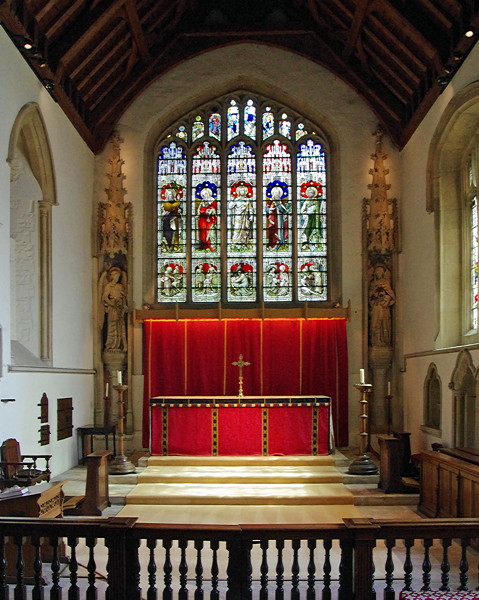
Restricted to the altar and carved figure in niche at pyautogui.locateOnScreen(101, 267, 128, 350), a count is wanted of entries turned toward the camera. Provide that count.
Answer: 2

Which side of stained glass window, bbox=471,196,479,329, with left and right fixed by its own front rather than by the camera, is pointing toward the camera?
left

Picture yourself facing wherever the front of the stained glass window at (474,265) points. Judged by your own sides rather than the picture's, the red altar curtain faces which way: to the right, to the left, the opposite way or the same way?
to the left

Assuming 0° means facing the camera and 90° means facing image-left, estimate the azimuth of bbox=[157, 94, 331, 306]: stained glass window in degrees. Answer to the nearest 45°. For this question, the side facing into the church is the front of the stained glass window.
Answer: approximately 0°

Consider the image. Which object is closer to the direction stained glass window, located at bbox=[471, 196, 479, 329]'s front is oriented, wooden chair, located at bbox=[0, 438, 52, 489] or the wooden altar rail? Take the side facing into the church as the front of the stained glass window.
the wooden chair

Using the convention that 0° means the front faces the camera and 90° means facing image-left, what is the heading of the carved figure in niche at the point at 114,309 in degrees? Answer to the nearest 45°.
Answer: approximately 0°
